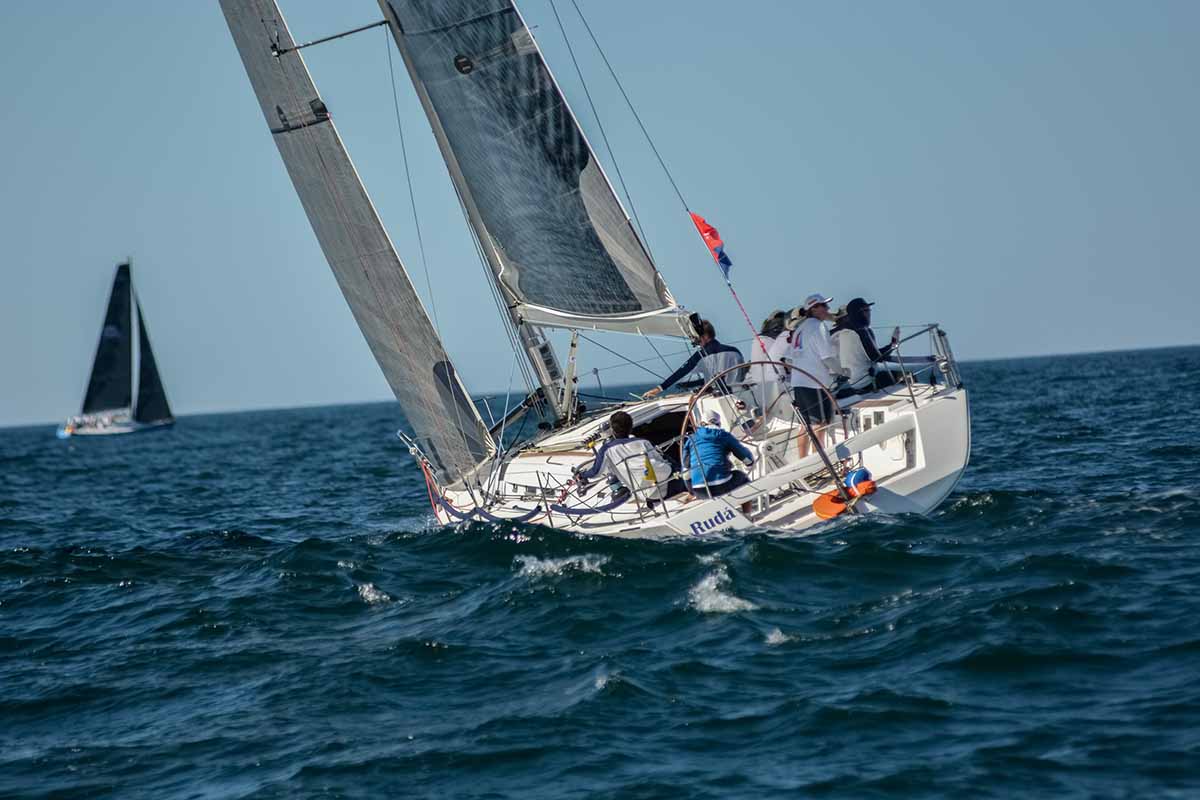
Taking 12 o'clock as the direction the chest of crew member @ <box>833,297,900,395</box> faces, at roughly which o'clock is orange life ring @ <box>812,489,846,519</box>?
The orange life ring is roughly at 5 o'clock from the crew member.

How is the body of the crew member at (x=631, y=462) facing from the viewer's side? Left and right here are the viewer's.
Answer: facing away from the viewer and to the left of the viewer

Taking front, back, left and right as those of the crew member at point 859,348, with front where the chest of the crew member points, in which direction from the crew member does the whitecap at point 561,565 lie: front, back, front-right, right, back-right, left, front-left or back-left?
back

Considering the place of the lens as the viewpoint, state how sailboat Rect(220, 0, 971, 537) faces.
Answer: facing away from the viewer and to the left of the viewer

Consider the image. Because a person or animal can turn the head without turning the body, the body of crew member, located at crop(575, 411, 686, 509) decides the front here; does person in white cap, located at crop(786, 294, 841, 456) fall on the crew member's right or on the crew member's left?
on the crew member's right

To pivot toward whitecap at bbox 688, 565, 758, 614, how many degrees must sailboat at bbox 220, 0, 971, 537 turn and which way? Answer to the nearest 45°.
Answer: approximately 135° to its left

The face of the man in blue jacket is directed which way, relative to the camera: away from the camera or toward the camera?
away from the camera

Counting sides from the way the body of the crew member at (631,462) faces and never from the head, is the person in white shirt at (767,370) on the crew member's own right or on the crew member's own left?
on the crew member's own right
